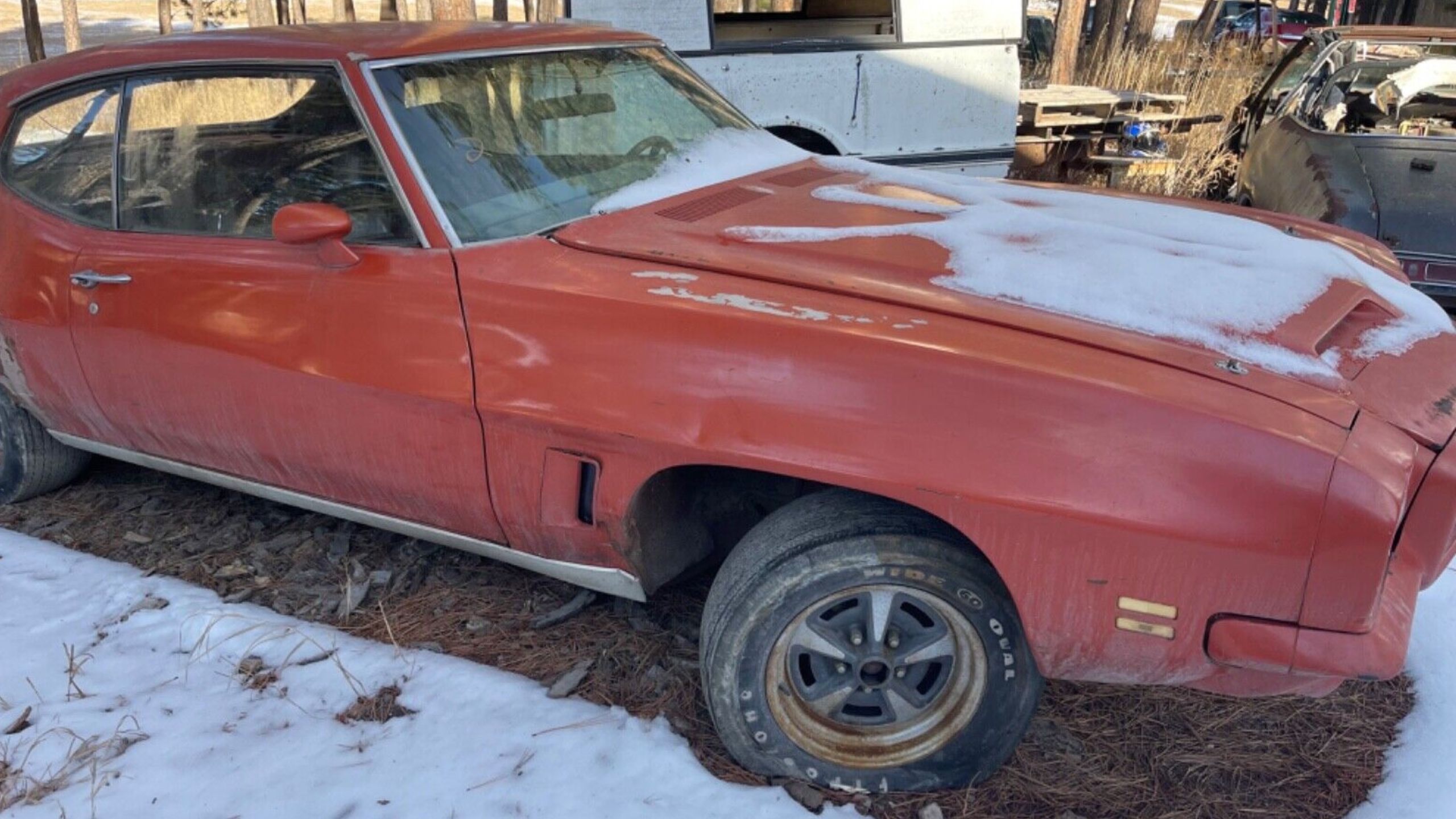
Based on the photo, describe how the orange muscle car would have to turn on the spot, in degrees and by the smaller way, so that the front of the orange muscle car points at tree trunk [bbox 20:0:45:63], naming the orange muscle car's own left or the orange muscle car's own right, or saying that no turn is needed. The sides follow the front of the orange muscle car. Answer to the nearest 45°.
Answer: approximately 180°

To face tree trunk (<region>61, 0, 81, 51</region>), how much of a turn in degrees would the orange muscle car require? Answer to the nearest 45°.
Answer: approximately 180°

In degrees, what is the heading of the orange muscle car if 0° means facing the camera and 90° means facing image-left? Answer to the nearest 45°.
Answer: approximately 315°

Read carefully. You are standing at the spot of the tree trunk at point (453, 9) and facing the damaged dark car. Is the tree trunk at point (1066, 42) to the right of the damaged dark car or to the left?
left

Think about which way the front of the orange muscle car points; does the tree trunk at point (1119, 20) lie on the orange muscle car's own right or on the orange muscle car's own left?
on the orange muscle car's own left
